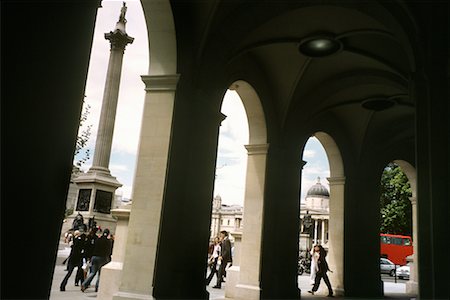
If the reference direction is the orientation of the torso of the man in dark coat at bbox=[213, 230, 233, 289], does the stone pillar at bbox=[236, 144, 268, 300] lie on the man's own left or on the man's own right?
on the man's own left
